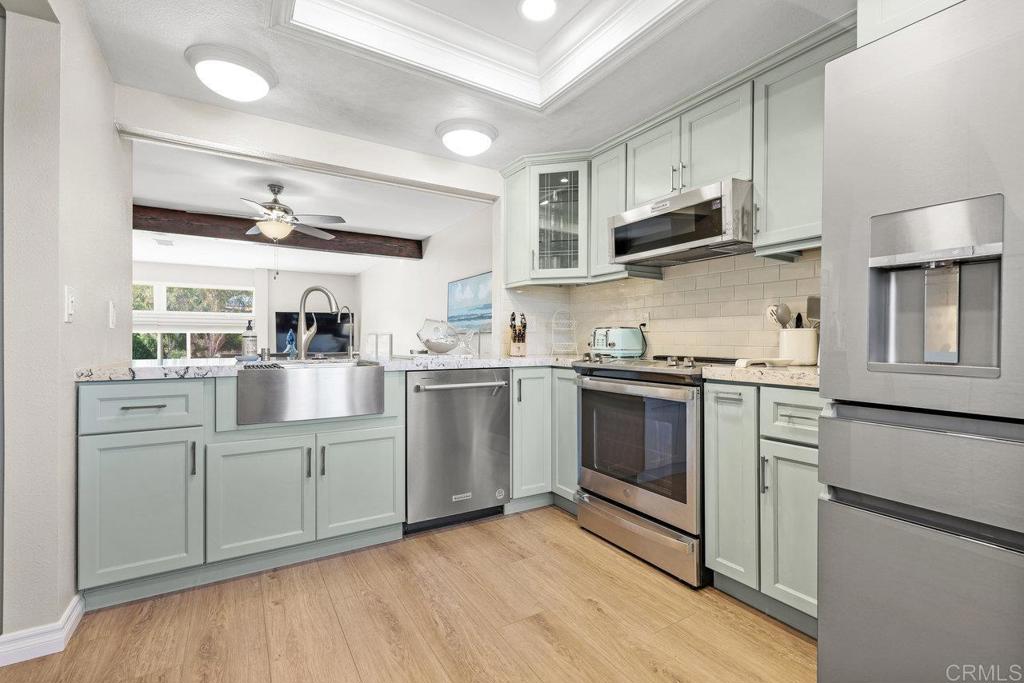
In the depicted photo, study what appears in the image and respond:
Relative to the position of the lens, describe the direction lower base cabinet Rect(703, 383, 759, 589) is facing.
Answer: facing the viewer and to the left of the viewer

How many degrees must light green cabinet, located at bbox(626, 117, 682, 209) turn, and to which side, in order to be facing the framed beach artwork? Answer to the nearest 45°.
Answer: approximately 90° to its right

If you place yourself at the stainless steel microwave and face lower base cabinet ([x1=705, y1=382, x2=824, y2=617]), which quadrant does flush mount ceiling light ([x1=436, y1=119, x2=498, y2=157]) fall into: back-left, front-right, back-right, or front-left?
back-right

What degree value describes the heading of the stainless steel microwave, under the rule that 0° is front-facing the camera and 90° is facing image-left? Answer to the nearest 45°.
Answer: approximately 45°

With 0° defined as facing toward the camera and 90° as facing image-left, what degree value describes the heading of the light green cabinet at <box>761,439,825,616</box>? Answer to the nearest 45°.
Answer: approximately 45°

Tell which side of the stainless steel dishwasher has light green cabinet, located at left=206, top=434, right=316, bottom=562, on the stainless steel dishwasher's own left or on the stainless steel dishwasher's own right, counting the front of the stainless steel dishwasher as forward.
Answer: on the stainless steel dishwasher's own right
